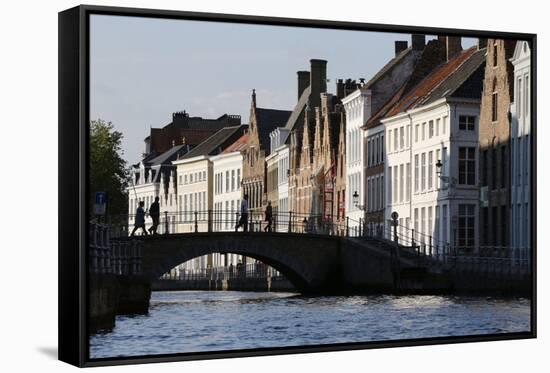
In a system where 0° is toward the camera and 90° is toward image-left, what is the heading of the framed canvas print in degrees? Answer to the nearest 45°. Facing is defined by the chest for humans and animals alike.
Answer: approximately 315°
